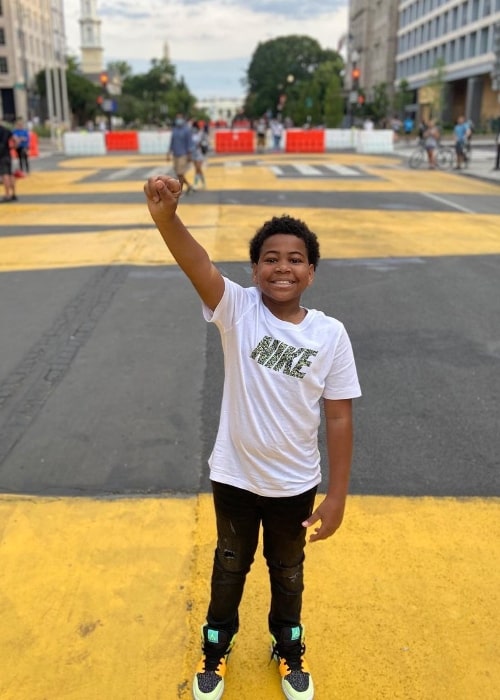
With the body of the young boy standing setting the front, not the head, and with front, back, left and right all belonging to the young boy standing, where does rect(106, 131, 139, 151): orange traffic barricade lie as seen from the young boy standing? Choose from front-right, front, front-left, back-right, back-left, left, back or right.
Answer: back

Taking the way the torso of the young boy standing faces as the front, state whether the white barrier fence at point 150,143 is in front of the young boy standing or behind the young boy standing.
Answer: behind

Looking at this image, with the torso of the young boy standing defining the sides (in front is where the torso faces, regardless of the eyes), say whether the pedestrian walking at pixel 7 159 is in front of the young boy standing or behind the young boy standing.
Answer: behind

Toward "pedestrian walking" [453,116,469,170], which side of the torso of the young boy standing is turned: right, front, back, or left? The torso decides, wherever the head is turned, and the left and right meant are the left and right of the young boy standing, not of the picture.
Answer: back

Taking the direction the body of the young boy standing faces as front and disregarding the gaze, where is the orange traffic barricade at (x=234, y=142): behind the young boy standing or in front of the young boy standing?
behind

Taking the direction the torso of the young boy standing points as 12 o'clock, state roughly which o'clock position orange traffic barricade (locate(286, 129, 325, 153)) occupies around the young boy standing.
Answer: The orange traffic barricade is roughly at 6 o'clock from the young boy standing.

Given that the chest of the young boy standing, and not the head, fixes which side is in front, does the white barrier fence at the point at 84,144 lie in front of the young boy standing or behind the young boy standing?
behind

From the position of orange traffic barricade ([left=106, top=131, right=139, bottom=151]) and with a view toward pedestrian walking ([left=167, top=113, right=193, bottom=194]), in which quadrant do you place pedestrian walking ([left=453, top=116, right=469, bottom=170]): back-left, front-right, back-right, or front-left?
front-left

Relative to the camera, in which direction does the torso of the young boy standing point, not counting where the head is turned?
toward the camera

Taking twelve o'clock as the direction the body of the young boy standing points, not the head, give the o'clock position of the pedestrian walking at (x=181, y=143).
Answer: The pedestrian walking is roughly at 6 o'clock from the young boy standing.
